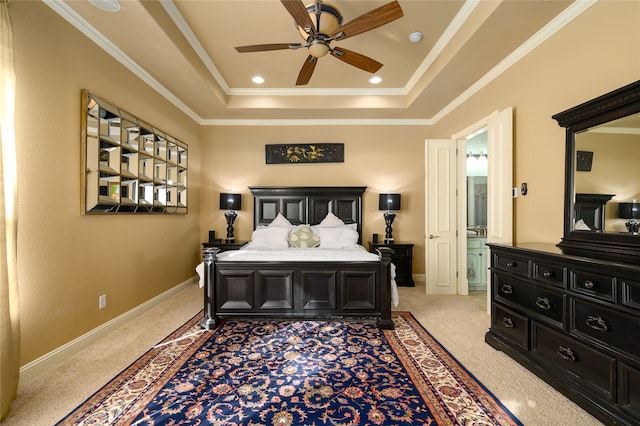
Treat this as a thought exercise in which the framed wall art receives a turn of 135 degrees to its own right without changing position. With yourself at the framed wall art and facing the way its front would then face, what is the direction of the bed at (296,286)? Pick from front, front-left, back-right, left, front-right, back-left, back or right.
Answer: back-left

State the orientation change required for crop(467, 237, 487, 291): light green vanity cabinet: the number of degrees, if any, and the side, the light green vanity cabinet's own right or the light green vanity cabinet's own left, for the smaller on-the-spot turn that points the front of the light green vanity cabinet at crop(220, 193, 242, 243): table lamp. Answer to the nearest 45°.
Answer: approximately 45° to the light green vanity cabinet's own right

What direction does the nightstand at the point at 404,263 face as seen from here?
toward the camera

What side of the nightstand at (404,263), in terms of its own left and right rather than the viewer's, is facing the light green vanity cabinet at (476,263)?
left

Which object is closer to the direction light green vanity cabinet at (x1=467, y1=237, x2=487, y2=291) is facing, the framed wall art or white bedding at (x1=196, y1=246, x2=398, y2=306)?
the white bedding

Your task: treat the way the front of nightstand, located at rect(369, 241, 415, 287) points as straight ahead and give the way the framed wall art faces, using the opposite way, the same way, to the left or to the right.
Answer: the same way

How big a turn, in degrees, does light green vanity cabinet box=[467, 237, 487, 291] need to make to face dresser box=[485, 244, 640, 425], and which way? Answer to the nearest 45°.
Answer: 0° — it already faces it

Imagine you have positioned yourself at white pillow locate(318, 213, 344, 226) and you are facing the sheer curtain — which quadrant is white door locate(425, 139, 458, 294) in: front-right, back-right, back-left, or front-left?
back-left

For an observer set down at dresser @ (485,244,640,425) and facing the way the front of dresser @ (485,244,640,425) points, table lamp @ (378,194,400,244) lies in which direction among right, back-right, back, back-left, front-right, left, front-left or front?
right

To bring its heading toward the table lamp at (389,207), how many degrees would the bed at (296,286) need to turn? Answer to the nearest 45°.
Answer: approximately 135° to its left

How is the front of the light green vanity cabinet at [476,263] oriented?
toward the camera

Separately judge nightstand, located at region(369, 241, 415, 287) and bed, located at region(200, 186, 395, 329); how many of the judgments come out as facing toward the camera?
2

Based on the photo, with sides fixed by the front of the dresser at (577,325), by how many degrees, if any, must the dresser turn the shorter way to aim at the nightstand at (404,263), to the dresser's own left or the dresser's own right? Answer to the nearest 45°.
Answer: approximately 90° to the dresser's own right

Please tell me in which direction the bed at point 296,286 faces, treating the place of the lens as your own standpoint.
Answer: facing the viewer

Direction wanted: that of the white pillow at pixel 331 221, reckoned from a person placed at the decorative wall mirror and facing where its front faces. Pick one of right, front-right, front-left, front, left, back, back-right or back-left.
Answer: front-left

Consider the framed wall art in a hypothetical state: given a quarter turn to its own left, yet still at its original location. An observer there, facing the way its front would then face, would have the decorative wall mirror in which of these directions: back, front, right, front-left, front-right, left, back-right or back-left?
back-right

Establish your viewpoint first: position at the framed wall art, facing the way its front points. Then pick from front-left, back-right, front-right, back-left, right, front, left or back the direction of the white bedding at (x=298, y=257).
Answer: front

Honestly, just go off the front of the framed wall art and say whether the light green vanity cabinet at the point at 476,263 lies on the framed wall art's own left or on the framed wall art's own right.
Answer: on the framed wall art's own left

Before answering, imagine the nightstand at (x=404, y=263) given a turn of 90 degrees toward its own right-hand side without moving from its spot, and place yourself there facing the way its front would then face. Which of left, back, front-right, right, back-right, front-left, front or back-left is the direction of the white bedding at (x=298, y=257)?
front-left

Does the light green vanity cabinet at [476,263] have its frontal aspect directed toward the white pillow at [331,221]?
no
